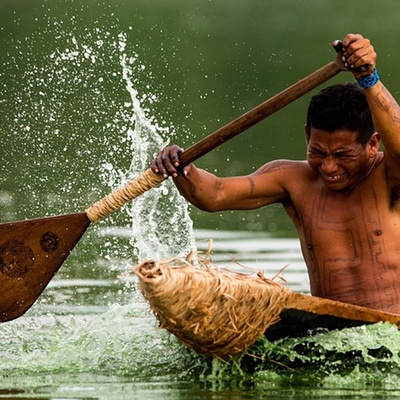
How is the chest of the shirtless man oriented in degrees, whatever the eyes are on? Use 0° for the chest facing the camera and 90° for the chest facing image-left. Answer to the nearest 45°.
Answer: approximately 45°

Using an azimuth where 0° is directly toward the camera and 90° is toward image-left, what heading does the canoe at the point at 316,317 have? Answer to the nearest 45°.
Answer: approximately 45°
